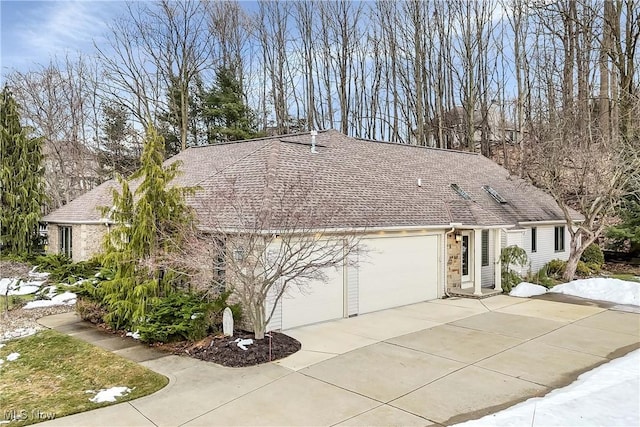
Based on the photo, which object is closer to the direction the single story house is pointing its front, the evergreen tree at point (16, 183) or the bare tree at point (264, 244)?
the bare tree

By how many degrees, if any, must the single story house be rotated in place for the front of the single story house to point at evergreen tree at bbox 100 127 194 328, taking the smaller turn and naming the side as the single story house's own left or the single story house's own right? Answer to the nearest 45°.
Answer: approximately 90° to the single story house's own right

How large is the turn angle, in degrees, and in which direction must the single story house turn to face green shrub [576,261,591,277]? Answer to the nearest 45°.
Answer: approximately 45° to its left

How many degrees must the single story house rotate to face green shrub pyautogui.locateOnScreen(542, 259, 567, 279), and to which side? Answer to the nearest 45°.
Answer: approximately 90° to its left

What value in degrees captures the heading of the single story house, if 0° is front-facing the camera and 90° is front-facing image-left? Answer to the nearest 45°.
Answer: approximately 315°

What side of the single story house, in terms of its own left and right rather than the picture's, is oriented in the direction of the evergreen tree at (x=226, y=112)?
back

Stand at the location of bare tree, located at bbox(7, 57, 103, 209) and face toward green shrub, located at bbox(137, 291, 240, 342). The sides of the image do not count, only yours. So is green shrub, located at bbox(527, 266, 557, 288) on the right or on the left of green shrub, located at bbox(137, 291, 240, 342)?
left

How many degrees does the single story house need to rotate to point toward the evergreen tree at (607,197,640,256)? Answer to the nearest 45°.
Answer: approximately 90° to its left

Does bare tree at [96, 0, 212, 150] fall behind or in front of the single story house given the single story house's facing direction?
behind

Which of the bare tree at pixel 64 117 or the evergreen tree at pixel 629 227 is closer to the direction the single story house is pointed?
the evergreen tree
